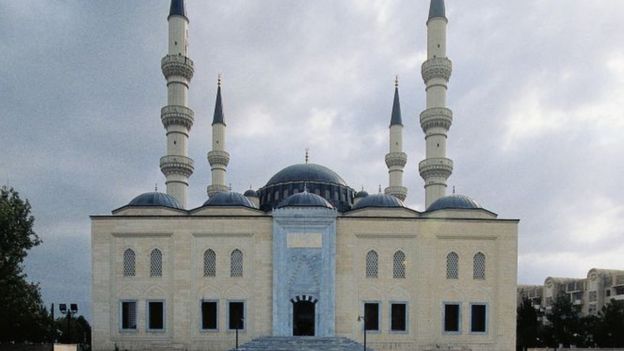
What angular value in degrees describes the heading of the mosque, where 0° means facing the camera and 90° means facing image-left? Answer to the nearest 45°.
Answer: approximately 0°
